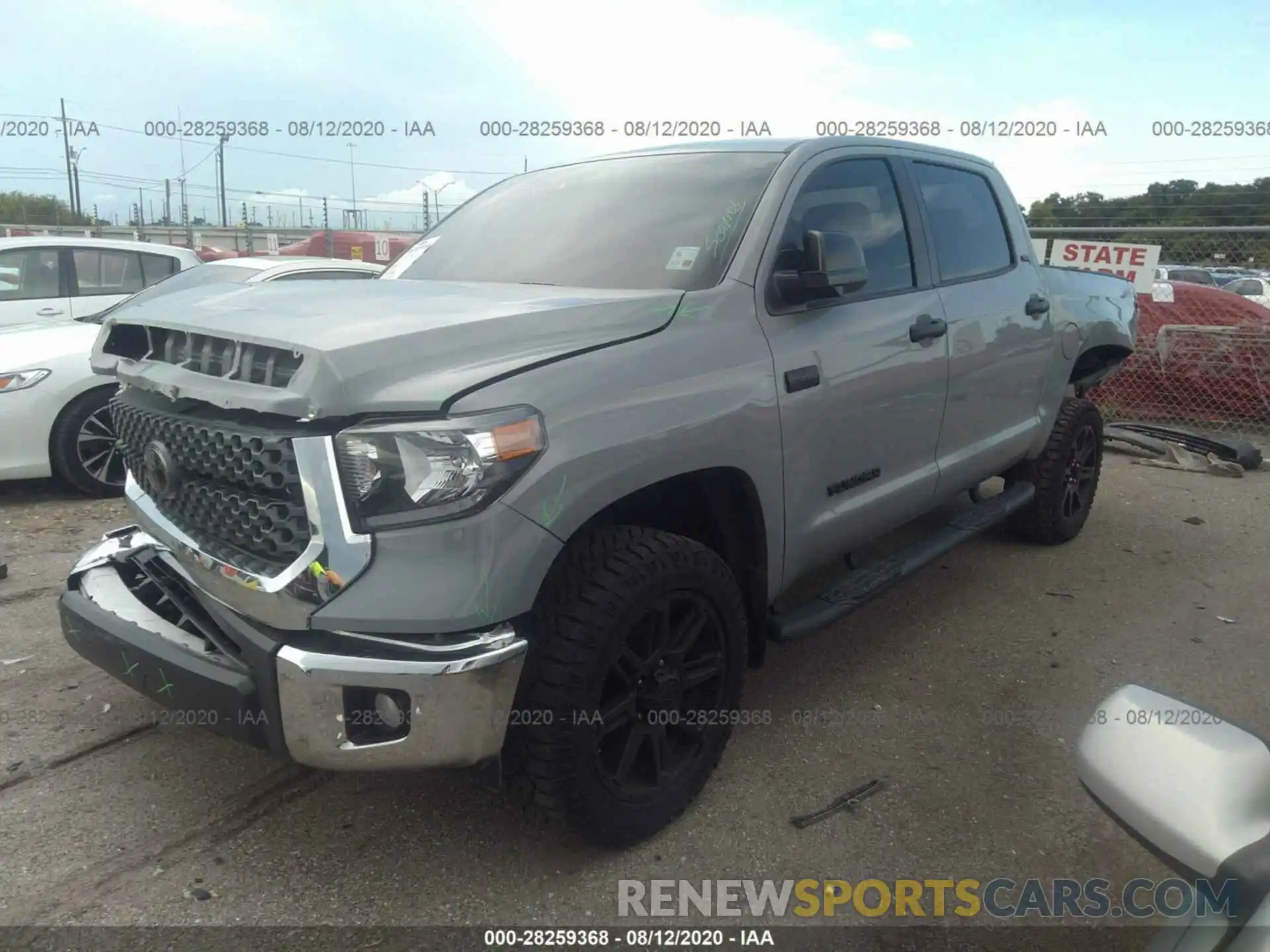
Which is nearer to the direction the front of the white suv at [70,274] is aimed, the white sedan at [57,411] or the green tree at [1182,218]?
the white sedan

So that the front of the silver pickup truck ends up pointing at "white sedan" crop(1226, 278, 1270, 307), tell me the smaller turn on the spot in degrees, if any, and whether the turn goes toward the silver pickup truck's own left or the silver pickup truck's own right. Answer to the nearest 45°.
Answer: approximately 180°

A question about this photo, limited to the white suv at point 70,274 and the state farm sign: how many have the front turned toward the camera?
1

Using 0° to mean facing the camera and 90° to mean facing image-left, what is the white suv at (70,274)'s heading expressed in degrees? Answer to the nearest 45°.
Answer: approximately 90°

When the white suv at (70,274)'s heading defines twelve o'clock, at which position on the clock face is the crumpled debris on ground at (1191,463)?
The crumpled debris on ground is roughly at 7 o'clock from the white suv.

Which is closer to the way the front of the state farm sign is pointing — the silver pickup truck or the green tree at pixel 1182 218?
the silver pickup truck

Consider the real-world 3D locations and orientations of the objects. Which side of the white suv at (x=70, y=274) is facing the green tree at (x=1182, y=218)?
back

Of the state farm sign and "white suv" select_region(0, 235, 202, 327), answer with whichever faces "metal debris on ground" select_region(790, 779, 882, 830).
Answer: the state farm sign

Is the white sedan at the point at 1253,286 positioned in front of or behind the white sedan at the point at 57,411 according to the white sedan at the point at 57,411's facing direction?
behind

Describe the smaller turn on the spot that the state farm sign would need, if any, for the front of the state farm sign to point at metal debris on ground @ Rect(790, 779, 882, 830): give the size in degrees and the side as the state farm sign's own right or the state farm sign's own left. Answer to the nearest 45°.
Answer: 0° — it already faces it

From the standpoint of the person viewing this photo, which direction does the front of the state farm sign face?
facing the viewer
